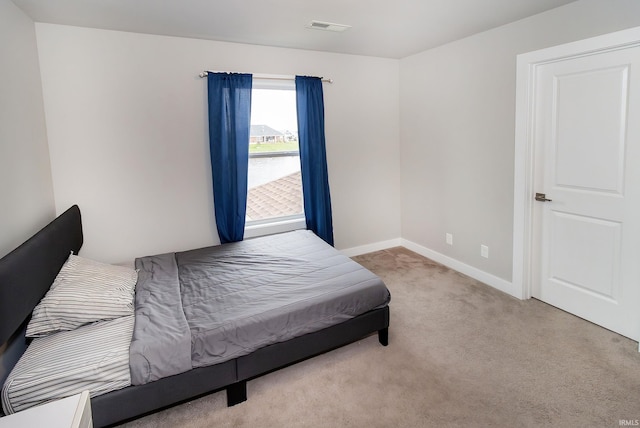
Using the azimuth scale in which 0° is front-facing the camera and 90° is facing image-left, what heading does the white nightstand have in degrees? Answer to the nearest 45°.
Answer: approximately 270°

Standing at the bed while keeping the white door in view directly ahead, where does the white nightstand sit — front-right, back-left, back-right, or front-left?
back-right

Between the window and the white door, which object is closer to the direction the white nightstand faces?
the white door

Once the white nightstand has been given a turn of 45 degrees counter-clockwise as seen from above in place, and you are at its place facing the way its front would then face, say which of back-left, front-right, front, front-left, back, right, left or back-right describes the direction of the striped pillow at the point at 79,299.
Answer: front-left

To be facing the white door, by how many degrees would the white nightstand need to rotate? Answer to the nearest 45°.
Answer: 0° — it already faces it
